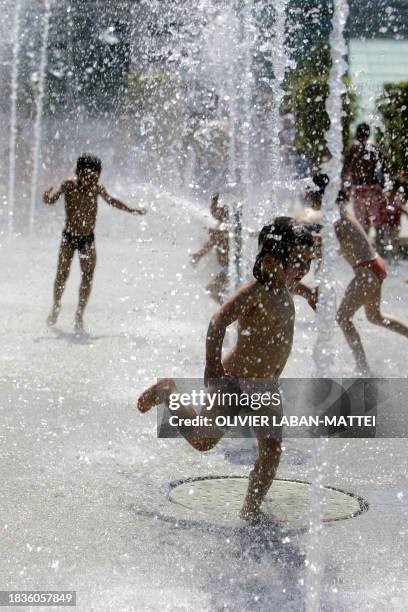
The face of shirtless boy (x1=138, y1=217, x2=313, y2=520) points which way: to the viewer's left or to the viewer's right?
to the viewer's right

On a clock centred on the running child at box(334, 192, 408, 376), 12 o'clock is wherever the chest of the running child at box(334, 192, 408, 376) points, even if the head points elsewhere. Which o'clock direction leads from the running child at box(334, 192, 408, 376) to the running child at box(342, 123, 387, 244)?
the running child at box(342, 123, 387, 244) is roughly at 3 o'clock from the running child at box(334, 192, 408, 376).

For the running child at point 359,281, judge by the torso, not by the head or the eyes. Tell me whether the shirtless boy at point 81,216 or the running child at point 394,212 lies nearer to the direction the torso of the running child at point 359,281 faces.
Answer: the shirtless boy

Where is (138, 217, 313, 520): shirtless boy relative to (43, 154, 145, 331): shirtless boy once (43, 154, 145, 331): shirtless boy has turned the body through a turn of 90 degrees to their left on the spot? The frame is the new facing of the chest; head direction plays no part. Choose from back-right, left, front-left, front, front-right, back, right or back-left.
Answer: right

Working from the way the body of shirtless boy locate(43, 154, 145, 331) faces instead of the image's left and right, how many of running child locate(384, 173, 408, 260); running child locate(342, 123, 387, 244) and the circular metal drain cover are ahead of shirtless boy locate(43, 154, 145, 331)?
1

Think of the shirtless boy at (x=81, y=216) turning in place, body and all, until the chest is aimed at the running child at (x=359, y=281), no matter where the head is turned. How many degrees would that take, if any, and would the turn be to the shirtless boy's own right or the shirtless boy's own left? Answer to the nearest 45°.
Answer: approximately 45° to the shirtless boy's own left

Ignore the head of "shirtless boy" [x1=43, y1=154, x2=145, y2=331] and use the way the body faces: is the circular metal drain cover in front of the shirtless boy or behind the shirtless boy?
in front

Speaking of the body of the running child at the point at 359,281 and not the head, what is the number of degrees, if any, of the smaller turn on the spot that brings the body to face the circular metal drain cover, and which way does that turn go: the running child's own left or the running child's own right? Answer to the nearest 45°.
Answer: approximately 90° to the running child's own left

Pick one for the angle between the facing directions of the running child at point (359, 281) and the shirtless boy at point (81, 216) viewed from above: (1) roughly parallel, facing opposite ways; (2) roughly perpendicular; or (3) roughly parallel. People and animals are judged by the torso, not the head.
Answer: roughly perpendicular

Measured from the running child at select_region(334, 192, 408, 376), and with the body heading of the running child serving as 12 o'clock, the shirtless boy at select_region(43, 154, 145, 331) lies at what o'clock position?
The shirtless boy is roughly at 1 o'clock from the running child.

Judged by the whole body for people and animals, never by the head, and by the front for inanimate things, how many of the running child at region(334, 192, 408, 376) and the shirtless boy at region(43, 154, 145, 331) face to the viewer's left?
1

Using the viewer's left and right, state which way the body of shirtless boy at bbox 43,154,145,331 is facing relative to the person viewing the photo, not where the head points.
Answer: facing the viewer

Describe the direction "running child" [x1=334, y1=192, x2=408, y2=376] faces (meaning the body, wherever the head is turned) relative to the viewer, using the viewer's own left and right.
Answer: facing to the left of the viewer
